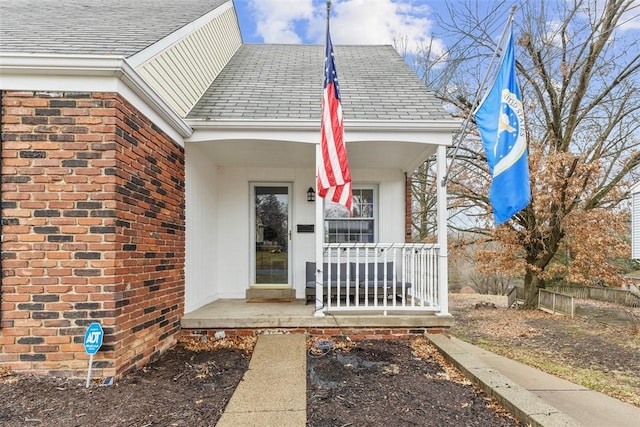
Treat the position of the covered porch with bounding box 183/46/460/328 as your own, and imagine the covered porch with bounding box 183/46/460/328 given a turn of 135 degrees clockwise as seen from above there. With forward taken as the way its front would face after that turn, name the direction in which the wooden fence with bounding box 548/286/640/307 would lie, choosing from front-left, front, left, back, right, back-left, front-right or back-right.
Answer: right

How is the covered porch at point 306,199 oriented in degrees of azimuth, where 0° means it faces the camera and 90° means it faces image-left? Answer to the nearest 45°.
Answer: approximately 0°

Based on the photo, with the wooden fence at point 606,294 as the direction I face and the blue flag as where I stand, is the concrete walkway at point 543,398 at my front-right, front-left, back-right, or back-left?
back-right

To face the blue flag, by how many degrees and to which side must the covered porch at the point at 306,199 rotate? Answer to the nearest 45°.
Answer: approximately 45° to its left

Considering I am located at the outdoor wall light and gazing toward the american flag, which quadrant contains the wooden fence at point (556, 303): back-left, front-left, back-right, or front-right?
back-left

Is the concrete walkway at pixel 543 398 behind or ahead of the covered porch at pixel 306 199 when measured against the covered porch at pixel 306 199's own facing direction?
ahead

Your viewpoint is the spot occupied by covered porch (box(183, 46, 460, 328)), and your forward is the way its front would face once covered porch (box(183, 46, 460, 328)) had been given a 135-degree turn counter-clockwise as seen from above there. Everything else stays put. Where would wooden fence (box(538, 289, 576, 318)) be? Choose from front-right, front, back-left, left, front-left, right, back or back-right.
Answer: front

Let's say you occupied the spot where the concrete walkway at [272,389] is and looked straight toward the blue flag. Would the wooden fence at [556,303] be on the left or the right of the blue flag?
left

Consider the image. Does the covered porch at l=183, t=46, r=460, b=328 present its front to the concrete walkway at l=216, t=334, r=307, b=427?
yes

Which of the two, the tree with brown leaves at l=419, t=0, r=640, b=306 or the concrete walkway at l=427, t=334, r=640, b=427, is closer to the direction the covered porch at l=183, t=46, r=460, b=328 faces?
the concrete walkway
